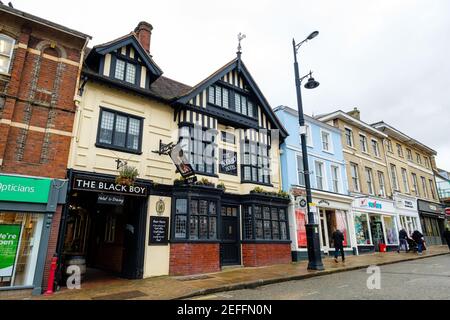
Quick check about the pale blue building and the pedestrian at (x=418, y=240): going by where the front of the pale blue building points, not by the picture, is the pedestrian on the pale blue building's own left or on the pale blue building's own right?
on the pale blue building's own left

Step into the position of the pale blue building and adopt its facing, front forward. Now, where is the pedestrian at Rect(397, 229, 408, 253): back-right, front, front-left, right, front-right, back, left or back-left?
left

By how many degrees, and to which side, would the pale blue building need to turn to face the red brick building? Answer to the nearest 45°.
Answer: approximately 90° to its right

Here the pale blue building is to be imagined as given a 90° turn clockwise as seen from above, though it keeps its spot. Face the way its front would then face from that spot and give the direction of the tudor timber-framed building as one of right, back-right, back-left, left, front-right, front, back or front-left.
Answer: front

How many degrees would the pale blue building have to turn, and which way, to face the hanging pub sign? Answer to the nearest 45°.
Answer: approximately 90° to its right

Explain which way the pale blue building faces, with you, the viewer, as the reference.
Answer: facing the viewer and to the right of the viewer

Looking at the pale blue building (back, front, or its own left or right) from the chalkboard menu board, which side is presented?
right

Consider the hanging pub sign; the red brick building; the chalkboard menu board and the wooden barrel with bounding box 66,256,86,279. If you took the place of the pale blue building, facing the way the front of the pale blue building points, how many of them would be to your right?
4

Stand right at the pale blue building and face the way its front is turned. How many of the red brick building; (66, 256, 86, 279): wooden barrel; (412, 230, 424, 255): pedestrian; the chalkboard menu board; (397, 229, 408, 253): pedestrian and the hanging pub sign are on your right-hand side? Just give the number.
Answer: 4

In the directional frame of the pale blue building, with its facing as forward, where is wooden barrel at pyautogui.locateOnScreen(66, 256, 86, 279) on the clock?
The wooden barrel is roughly at 3 o'clock from the pale blue building.
